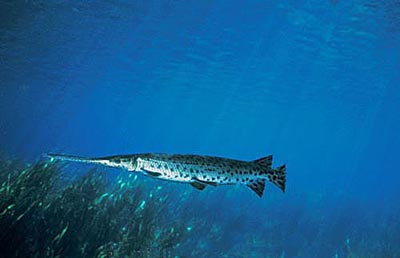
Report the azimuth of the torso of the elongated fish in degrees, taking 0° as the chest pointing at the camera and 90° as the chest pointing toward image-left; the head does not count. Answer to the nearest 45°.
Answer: approximately 90°
